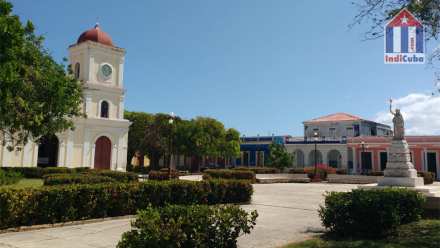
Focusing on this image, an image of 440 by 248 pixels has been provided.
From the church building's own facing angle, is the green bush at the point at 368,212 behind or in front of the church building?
in front

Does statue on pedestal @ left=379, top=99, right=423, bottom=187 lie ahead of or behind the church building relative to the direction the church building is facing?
ahead

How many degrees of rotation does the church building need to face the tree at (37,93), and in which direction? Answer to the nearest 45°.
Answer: approximately 45° to its right

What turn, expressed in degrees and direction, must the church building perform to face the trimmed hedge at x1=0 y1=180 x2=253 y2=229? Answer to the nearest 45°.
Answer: approximately 45° to its right

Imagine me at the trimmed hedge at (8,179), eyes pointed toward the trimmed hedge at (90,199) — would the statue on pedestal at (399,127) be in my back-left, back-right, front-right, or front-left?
front-left

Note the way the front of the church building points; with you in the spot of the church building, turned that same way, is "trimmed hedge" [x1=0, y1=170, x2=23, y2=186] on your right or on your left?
on your right

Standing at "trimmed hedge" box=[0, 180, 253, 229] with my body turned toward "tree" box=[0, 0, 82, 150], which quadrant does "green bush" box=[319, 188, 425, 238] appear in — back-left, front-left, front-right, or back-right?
back-right

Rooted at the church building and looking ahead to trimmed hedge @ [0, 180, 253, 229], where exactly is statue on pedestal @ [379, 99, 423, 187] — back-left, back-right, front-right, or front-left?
front-left
